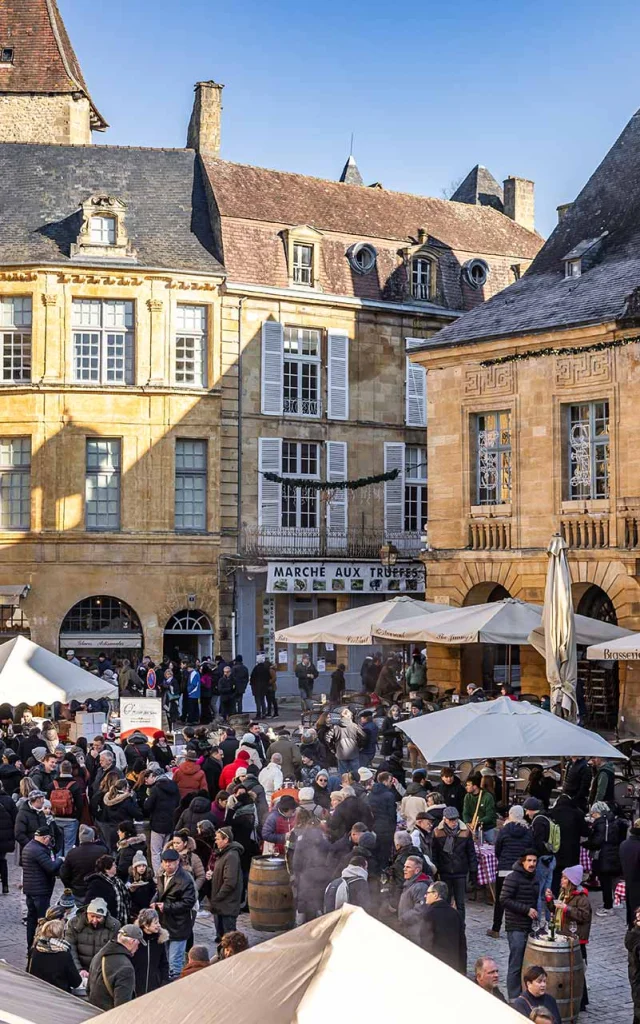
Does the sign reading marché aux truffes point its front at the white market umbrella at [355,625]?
yes

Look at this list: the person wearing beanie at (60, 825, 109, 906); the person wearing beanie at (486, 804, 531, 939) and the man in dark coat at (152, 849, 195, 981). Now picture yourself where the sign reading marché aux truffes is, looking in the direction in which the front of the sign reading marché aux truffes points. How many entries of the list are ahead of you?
3

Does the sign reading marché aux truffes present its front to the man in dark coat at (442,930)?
yes

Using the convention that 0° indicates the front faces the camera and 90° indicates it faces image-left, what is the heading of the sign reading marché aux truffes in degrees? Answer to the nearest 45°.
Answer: approximately 0°

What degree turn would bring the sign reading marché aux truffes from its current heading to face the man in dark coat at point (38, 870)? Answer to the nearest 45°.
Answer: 0° — it already faces them

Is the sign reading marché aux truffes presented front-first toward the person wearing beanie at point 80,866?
yes

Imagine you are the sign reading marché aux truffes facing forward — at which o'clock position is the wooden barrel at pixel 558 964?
The wooden barrel is roughly at 12 o'clock from the sign reading marché aux truffes.

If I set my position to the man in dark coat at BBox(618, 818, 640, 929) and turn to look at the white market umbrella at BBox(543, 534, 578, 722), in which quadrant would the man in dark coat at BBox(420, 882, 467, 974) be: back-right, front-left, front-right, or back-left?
back-left

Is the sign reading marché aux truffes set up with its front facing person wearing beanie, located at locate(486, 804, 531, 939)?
yes
